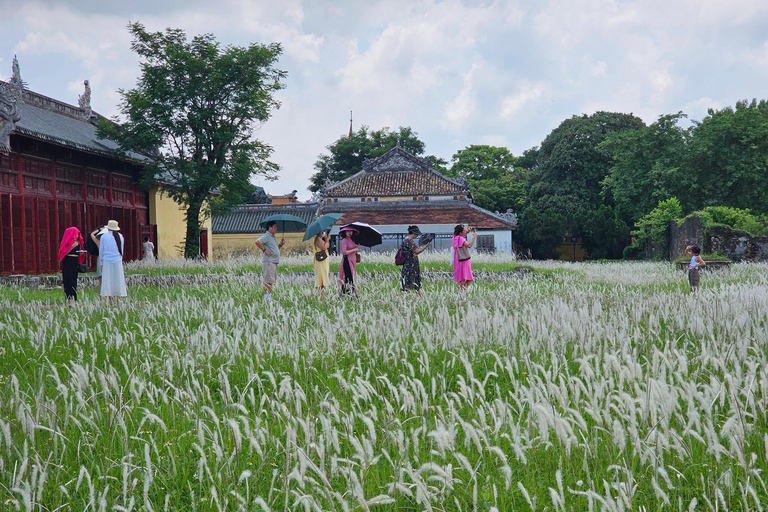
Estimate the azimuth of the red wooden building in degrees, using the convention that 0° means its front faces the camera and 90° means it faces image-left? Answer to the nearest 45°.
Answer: approximately 315°

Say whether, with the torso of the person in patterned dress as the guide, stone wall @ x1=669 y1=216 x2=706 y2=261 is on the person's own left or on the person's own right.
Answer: on the person's own left

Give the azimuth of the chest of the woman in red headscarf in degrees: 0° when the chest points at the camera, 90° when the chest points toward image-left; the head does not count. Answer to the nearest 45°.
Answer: approximately 315°
